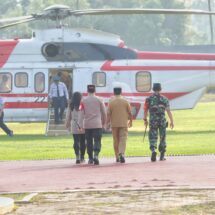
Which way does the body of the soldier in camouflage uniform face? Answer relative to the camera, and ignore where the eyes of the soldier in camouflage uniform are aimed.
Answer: away from the camera

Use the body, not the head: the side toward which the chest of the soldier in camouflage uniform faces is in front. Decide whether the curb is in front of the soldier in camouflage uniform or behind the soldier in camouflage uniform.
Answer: behind

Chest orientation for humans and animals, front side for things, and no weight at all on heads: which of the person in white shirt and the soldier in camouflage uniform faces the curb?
the person in white shirt

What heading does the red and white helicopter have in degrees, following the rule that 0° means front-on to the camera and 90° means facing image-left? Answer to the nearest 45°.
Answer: approximately 90°

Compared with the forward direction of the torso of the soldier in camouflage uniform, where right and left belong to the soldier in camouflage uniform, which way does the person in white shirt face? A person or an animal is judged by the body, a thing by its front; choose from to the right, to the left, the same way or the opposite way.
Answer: the opposite way

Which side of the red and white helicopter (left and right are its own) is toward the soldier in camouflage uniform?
left

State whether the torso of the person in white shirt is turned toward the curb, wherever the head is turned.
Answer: yes

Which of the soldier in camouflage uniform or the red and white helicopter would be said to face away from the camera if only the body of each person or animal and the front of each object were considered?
the soldier in camouflage uniform

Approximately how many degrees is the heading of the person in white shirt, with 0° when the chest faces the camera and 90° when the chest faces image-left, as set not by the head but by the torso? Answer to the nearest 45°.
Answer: approximately 0°

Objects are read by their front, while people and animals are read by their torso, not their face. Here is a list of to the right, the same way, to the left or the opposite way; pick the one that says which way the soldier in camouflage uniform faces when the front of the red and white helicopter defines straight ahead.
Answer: to the right
